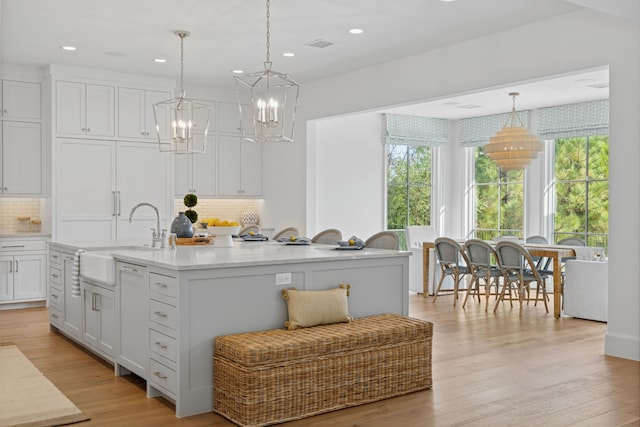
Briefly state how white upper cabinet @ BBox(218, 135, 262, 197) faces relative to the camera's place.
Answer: facing the viewer

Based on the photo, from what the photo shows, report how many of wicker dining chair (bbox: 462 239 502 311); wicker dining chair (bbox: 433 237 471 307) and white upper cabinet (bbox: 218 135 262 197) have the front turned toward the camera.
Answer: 1

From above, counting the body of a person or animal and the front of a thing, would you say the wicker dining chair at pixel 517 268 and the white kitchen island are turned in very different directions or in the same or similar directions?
very different directions

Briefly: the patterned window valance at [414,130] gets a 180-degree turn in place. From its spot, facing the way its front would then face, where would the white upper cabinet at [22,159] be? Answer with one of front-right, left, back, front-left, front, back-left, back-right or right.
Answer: left

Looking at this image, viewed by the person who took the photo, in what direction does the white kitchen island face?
facing the viewer and to the left of the viewer

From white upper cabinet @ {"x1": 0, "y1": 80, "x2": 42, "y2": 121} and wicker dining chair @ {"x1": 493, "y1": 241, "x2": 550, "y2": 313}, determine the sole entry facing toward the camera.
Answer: the white upper cabinet

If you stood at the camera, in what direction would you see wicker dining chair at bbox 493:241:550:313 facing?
facing away from the viewer and to the right of the viewer

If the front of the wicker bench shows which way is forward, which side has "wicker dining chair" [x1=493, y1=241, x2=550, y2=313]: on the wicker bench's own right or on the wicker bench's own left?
on the wicker bench's own left

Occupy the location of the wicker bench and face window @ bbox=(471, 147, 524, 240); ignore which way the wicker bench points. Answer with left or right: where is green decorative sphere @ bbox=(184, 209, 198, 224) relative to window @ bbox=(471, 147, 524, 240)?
left

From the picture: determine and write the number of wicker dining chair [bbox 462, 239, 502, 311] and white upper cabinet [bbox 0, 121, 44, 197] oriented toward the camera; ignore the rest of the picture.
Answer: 1

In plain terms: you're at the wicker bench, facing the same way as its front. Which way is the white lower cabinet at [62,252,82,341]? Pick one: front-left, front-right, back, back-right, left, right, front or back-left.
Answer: back

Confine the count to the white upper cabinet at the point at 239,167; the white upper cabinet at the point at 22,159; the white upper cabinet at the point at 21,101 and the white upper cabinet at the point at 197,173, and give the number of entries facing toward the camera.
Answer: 4

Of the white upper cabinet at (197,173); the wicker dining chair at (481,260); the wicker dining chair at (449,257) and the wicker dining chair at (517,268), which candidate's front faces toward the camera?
the white upper cabinet

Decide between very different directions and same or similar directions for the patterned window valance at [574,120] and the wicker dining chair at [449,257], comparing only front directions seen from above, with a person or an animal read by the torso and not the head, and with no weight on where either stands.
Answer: very different directions

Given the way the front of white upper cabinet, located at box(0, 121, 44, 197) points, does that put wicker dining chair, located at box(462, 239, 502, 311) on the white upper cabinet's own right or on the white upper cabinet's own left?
on the white upper cabinet's own left

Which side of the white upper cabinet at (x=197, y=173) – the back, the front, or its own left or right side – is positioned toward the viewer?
front

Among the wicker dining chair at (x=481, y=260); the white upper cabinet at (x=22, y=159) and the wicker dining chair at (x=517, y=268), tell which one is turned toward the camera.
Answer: the white upper cabinet
